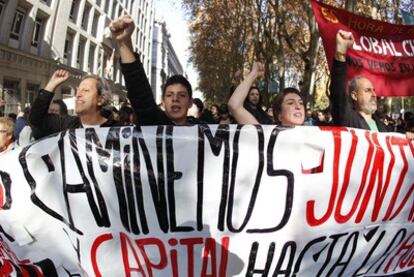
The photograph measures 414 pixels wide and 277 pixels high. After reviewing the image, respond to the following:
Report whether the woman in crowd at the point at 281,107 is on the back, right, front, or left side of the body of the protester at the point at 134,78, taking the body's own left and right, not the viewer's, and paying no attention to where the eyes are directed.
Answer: left

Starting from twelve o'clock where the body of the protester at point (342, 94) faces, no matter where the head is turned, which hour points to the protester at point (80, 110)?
the protester at point (80, 110) is roughly at 4 o'clock from the protester at point (342, 94).

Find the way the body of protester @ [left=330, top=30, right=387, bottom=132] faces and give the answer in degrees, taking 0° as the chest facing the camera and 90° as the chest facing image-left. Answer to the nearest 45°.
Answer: approximately 315°

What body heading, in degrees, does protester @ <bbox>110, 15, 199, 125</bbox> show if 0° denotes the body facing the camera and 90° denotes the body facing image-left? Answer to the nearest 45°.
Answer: approximately 0°

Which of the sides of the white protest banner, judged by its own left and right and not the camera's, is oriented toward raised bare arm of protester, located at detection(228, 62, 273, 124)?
back

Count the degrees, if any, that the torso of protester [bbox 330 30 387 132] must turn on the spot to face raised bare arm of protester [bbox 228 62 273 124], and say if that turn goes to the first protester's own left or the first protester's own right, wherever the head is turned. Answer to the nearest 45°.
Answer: approximately 135° to the first protester's own right

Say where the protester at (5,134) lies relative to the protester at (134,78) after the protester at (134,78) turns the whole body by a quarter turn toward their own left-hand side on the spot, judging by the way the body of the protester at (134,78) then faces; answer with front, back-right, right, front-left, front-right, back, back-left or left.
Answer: back-left
